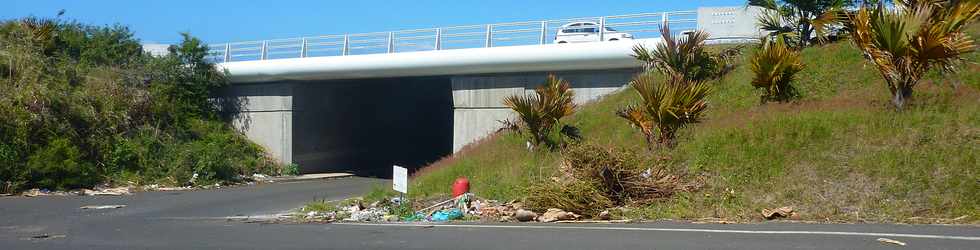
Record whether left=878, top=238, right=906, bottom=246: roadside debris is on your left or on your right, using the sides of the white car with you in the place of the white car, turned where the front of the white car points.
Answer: on your right

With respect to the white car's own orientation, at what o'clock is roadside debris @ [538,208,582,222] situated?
The roadside debris is roughly at 3 o'clock from the white car.

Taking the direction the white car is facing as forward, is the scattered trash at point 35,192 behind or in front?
behind

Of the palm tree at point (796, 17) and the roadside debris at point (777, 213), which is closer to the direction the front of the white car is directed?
the palm tree

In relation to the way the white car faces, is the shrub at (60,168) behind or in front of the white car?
behind

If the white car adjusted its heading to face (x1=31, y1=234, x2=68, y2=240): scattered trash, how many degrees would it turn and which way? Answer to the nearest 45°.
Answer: approximately 135° to its right

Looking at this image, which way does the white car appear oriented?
to the viewer's right

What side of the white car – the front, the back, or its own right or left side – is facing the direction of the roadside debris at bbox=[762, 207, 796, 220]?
right
